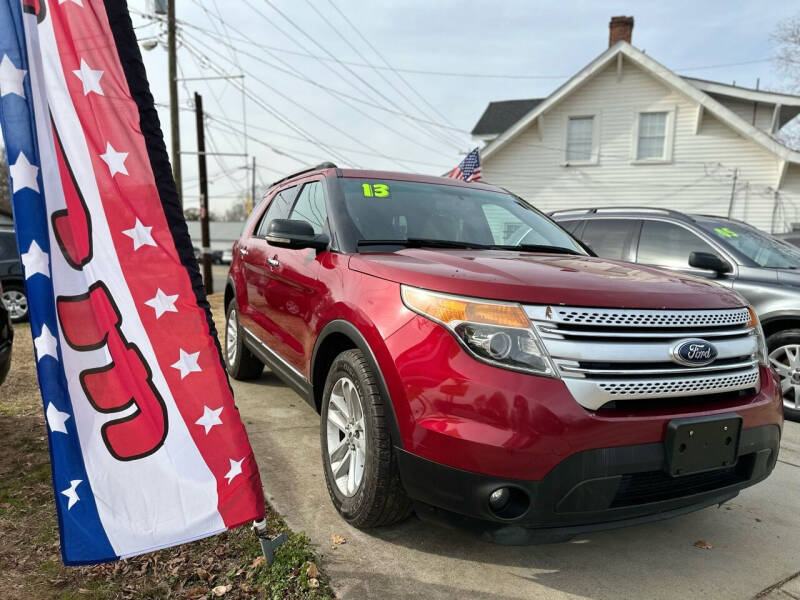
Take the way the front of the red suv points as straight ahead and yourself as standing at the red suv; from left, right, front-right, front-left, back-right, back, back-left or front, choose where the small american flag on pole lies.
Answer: back-left

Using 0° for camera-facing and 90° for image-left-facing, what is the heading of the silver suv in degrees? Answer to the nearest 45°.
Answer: approximately 315°

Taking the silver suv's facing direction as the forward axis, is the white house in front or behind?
behind

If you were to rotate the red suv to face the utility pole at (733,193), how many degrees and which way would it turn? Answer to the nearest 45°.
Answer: approximately 135° to its left

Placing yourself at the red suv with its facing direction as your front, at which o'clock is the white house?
The white house is roughly at 8 o'clock from the red suv.

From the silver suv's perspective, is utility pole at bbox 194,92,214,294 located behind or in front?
behind

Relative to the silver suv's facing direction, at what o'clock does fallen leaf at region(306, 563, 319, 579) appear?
The fallen leaf is roughly at 2 o'clock from the silver suv.

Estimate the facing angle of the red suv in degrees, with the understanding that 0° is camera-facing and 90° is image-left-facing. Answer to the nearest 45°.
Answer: approximately 315°

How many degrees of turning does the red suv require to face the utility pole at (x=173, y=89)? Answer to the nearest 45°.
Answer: approximately 180°
